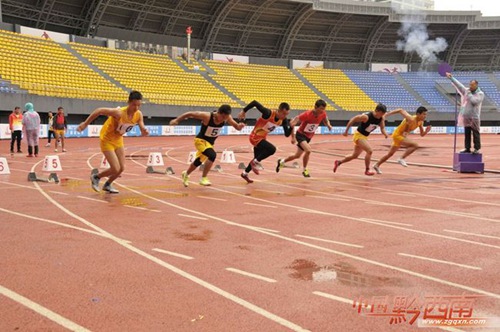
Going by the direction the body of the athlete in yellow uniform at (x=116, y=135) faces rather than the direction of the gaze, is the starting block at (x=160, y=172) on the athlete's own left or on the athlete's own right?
on the athlete's own left

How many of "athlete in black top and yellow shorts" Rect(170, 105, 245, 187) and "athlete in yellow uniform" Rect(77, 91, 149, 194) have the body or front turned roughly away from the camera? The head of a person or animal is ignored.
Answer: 0

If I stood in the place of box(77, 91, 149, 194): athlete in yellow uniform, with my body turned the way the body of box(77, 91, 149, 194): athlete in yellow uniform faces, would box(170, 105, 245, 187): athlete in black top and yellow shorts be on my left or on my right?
on my left

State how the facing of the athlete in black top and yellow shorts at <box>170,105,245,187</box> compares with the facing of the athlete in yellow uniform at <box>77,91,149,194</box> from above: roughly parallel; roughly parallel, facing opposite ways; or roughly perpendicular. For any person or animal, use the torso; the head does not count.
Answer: roughly parallel

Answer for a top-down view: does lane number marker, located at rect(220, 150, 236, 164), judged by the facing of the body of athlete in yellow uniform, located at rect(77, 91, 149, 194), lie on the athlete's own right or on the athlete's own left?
on the athlete's own left

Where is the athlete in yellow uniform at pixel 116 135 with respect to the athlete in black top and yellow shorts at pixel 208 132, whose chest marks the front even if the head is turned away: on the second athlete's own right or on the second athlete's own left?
on the second athlete's own right

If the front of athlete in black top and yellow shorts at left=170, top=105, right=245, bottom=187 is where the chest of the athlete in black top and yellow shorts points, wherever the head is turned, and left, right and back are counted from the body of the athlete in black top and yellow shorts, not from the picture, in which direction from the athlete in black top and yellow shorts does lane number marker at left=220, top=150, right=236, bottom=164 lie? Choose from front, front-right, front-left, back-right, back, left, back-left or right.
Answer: back-left

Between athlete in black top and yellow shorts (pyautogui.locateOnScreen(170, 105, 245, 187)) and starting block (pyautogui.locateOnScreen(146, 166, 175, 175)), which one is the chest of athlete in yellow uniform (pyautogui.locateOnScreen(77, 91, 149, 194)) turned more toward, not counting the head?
the athlete in black top and yellow shorts

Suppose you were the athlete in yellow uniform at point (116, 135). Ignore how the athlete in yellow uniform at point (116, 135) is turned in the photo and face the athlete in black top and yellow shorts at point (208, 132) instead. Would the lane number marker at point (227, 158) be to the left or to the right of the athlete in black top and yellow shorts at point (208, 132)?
left
